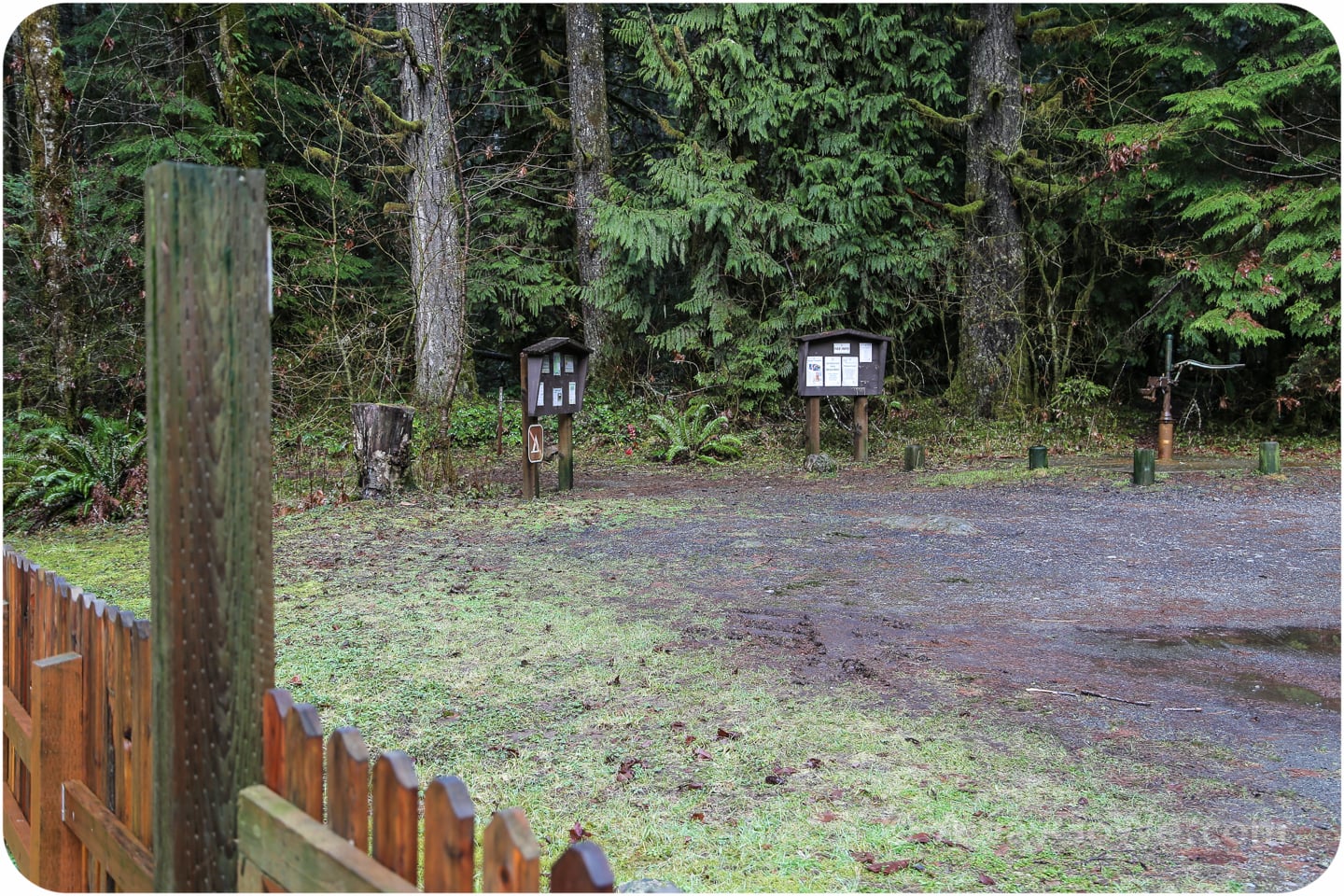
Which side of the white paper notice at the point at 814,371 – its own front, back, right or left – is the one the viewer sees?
front

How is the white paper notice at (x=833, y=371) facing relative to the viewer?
toward the camera

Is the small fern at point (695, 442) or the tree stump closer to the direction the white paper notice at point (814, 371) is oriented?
the tree stump

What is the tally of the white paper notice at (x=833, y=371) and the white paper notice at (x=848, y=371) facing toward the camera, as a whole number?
2

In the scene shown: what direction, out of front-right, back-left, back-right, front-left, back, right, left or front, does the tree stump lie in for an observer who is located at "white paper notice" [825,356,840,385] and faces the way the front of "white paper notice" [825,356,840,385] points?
front-right

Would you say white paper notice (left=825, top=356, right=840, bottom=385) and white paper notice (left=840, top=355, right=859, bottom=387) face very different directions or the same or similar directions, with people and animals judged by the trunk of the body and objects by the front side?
same or similar directions

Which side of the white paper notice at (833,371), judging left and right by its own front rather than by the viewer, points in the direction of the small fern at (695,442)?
right

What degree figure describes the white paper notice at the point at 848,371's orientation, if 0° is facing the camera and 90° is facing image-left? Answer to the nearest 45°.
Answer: approximately 0°

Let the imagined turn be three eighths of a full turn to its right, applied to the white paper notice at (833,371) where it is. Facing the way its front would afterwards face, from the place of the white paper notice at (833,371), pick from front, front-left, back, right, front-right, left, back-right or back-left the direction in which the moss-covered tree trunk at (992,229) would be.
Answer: right

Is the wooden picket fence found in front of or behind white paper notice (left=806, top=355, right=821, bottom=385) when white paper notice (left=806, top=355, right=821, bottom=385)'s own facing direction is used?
in front
